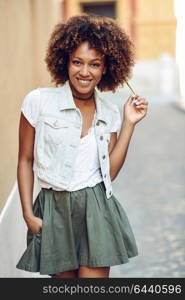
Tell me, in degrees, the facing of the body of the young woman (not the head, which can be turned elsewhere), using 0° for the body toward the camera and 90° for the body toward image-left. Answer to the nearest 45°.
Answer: approximately 315°
